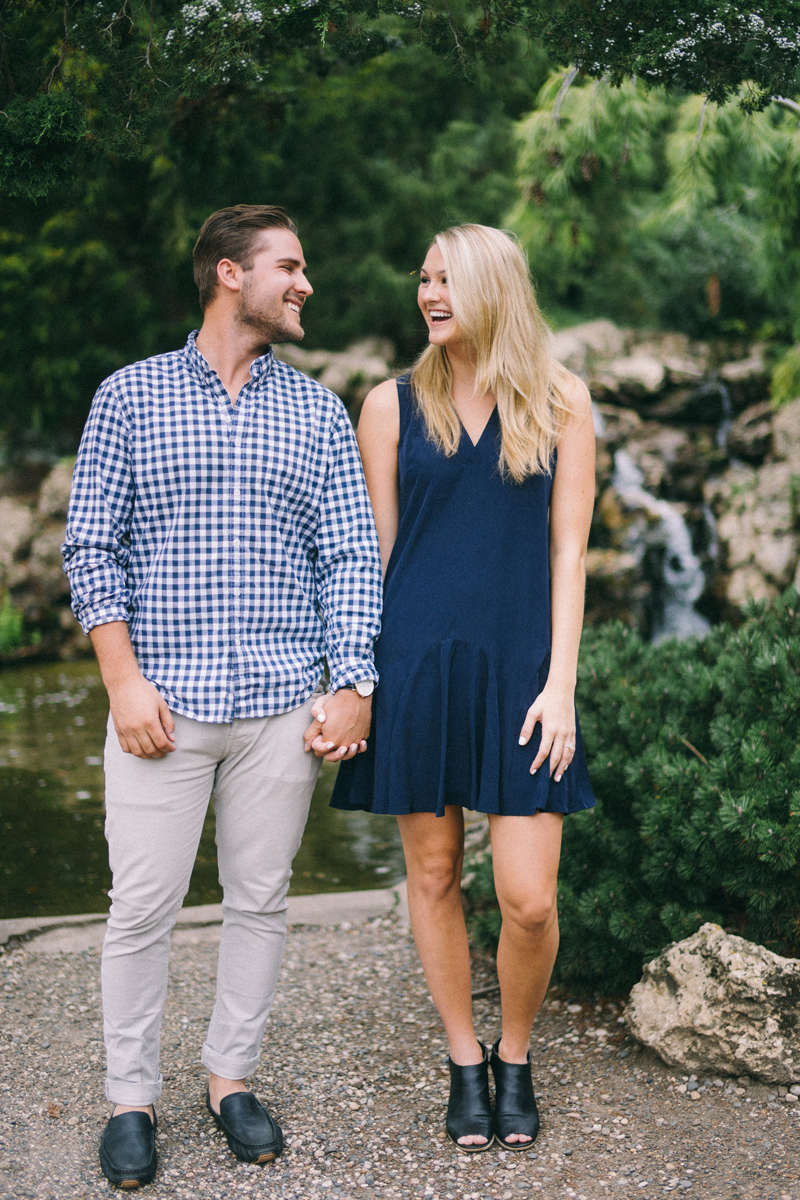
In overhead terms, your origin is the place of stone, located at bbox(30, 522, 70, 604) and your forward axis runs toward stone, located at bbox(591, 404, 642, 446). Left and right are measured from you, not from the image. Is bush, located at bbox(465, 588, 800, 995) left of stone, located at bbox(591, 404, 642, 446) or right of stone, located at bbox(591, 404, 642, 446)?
right

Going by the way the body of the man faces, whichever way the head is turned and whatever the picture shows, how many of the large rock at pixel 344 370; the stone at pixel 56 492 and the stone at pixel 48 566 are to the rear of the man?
3

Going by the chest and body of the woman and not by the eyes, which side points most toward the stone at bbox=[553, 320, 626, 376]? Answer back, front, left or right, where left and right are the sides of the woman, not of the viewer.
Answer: back

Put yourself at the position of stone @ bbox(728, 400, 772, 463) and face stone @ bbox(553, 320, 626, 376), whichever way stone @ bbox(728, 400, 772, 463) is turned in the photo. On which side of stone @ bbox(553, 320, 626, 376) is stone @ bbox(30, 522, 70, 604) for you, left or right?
left

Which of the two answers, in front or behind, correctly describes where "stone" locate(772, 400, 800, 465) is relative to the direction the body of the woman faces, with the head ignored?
behind

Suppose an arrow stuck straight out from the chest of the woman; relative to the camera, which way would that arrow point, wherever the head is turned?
toward the camera

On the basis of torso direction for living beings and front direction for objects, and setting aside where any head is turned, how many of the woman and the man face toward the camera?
2

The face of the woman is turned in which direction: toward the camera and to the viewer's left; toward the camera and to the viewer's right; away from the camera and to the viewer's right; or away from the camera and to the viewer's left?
toward the camera and to the viewer's left

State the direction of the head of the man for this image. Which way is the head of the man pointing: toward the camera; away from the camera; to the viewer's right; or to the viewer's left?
to the viewer's right

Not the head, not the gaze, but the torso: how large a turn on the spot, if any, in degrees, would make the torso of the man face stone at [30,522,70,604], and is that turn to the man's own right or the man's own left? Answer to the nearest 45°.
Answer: approximately 180°

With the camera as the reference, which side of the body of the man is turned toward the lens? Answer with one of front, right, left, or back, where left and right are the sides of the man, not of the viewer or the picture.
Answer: front
